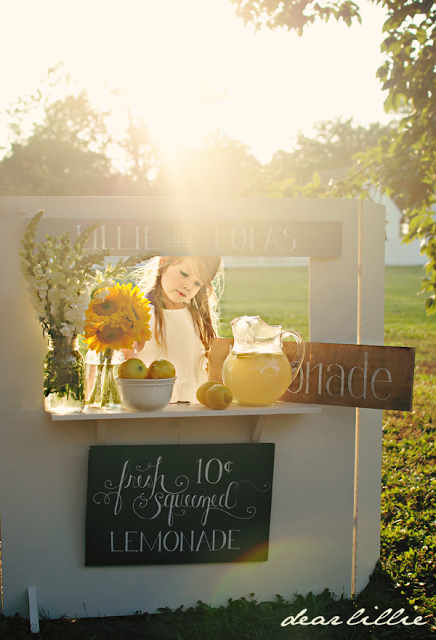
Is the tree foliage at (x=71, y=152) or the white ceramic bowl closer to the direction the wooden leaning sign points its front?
the white ceramic bowl

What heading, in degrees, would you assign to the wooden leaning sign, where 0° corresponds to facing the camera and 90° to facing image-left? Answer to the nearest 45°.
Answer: approximately 0°
